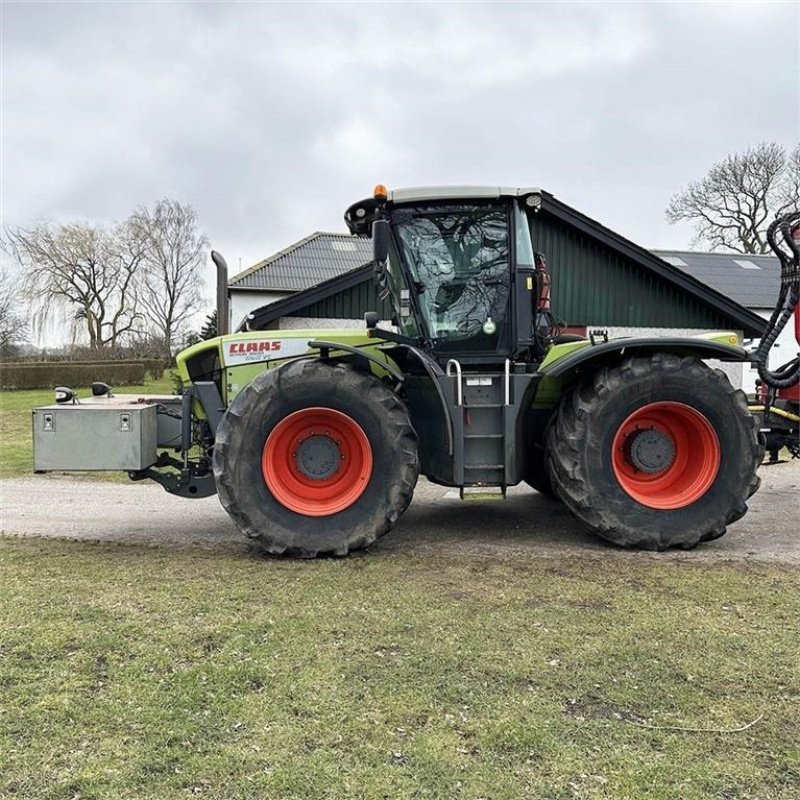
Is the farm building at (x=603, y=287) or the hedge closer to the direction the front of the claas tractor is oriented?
the hedge

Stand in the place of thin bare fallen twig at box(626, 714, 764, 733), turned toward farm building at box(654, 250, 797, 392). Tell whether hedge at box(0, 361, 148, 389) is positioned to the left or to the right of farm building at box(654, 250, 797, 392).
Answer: left

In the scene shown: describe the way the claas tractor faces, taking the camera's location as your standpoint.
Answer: facing to the left of the viewer

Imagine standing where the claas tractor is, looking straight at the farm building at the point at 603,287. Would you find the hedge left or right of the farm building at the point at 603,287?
left
